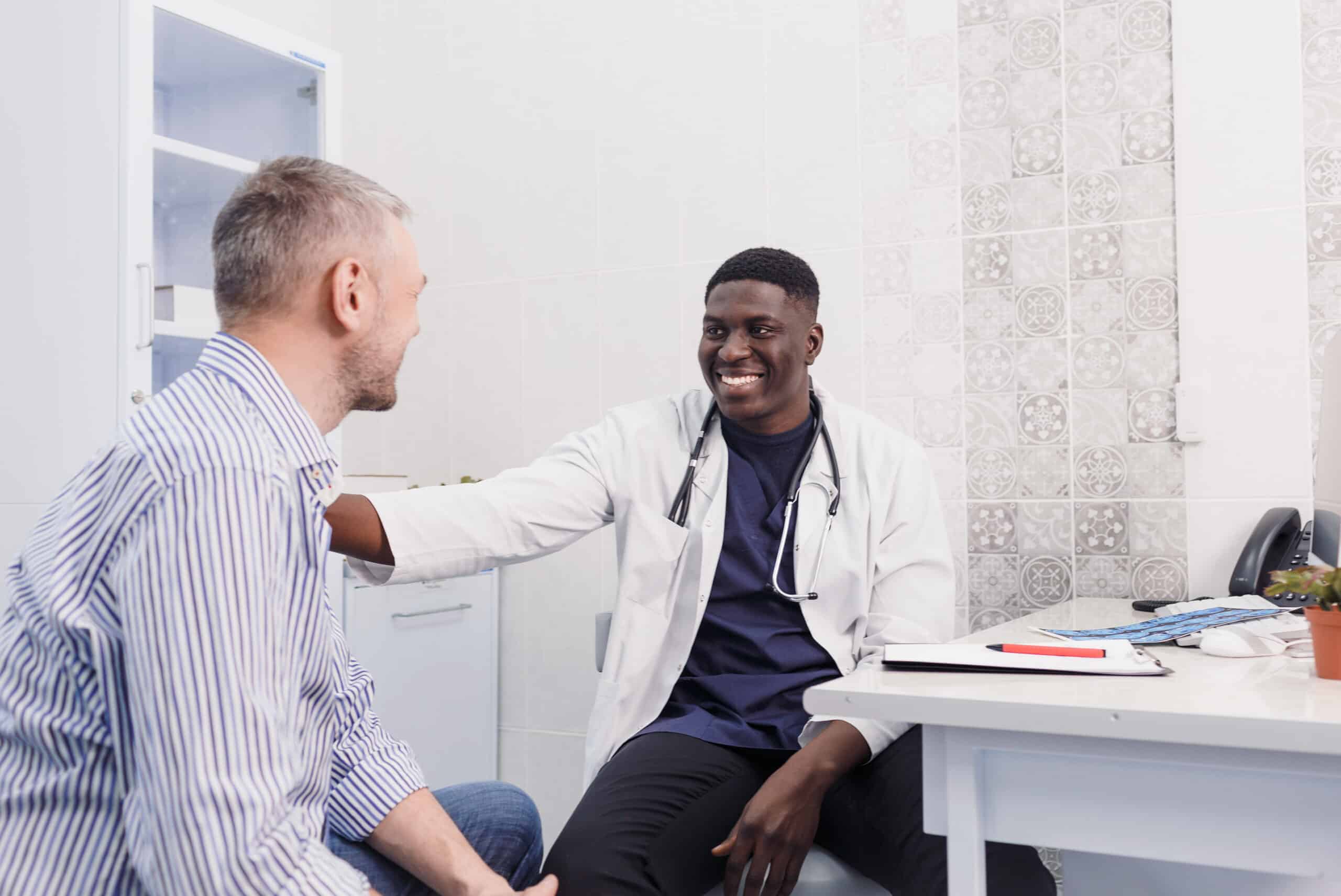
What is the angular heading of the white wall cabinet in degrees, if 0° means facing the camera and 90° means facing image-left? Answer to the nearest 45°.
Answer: approximately 315°

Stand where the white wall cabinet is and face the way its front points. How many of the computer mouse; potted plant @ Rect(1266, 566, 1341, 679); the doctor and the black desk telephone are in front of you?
4

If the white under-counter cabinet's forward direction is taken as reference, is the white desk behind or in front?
in front

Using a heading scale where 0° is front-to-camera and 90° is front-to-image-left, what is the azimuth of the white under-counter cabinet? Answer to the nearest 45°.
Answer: approximately 315°

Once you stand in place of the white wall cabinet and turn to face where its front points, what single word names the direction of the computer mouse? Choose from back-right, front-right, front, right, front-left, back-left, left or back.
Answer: front

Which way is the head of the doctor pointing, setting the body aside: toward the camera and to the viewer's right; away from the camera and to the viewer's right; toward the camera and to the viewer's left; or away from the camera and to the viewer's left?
toward the camera and to the viewer's left

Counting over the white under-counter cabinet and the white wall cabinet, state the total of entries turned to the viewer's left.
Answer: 0

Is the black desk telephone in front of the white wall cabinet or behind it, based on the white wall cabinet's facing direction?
in front

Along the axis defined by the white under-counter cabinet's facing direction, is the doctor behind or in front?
in front
